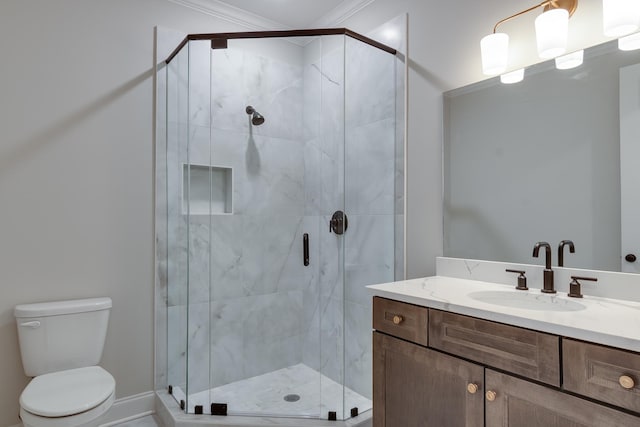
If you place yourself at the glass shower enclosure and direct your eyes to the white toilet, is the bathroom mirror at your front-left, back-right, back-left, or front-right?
back-left

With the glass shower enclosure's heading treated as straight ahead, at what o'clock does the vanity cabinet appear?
The vanity cabinet is roughly at 11 o'clock from the glass shower enclosure.

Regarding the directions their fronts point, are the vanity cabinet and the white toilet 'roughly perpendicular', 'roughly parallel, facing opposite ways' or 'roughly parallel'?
roughly perpendicular

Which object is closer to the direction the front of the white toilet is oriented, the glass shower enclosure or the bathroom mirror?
the bathroom mirror

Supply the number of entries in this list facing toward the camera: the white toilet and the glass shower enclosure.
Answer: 2

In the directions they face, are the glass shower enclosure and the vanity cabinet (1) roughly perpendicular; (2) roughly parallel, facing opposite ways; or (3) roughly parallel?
roughly perpendicular

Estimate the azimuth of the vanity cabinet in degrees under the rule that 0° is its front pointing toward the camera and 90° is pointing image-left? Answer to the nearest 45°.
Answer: approximately 45°

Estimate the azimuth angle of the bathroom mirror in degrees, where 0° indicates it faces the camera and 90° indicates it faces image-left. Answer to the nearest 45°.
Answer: approximately 45°
